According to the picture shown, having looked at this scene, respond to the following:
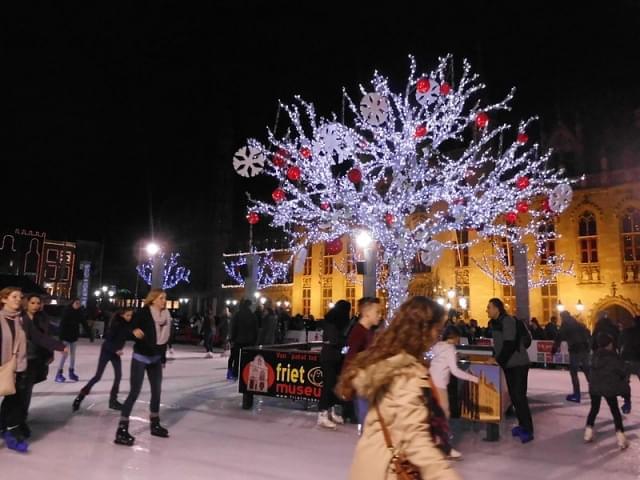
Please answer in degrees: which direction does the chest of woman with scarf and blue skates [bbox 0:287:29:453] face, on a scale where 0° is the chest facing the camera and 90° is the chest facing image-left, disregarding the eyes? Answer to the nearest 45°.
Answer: approximately 315°

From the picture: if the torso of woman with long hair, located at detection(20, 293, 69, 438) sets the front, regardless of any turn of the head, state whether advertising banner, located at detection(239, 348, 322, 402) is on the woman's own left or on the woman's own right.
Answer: on the woman's own left

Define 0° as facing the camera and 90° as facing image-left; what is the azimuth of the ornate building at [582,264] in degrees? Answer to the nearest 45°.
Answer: approximately 45°

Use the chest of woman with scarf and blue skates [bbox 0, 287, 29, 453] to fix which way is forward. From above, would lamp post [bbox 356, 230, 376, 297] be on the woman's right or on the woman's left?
on the woman's left

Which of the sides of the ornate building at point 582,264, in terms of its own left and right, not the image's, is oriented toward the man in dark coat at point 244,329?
front

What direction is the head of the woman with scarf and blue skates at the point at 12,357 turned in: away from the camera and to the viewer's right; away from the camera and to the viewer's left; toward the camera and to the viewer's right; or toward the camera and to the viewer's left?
toward the camera and to the viewer's right

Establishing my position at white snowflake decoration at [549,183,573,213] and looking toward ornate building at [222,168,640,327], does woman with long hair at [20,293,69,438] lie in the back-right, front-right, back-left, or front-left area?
back-left

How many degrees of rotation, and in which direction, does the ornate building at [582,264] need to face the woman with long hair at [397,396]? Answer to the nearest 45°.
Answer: approximately 45° to its left

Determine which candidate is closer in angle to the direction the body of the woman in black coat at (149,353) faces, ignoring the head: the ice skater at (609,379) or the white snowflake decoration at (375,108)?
the ice skater
